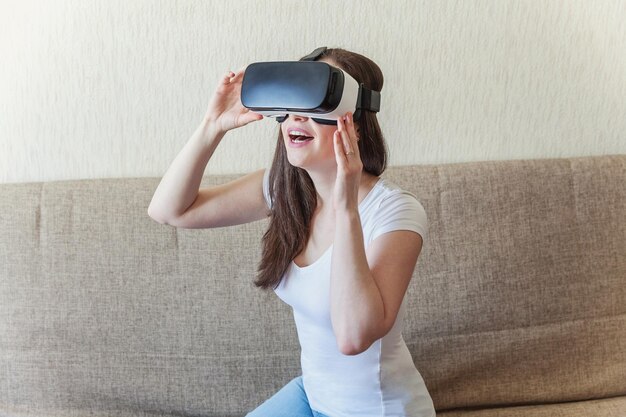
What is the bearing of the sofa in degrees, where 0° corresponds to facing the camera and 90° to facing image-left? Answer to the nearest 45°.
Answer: approximately 0°
